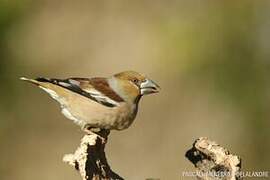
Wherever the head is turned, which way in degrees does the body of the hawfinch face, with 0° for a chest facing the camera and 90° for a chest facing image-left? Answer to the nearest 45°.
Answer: approximately 270°

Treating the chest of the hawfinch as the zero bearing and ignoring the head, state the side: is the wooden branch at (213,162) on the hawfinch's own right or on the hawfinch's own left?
on the hawfinch's own right
